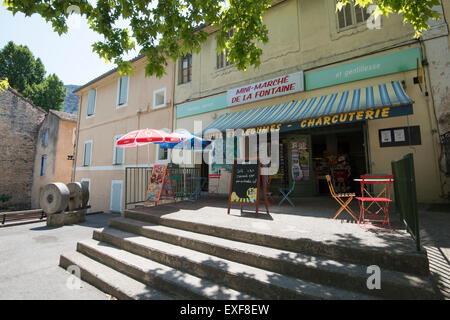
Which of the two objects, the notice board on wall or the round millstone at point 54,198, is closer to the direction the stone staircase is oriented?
the round millstone

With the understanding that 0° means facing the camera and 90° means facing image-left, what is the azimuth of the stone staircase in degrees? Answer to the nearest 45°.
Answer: approximately 45°

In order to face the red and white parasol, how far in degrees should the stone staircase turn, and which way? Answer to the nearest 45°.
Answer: approximately 90° to its right

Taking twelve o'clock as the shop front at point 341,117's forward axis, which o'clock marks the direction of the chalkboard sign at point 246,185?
The chalkboard sign is roughly at 12 o'clock from the shop front.

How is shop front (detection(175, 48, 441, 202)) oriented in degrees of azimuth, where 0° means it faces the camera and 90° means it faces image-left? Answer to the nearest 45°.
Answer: approximately 45°

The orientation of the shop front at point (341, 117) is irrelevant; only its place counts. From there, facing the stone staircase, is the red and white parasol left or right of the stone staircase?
right

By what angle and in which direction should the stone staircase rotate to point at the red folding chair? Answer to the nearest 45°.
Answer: approximately 180°

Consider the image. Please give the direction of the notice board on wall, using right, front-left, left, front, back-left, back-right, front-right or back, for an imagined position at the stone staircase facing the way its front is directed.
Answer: back

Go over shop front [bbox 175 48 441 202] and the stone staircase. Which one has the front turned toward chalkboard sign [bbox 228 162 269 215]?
the shop front

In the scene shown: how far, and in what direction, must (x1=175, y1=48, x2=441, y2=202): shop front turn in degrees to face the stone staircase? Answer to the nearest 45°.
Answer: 0° — it already faces it
